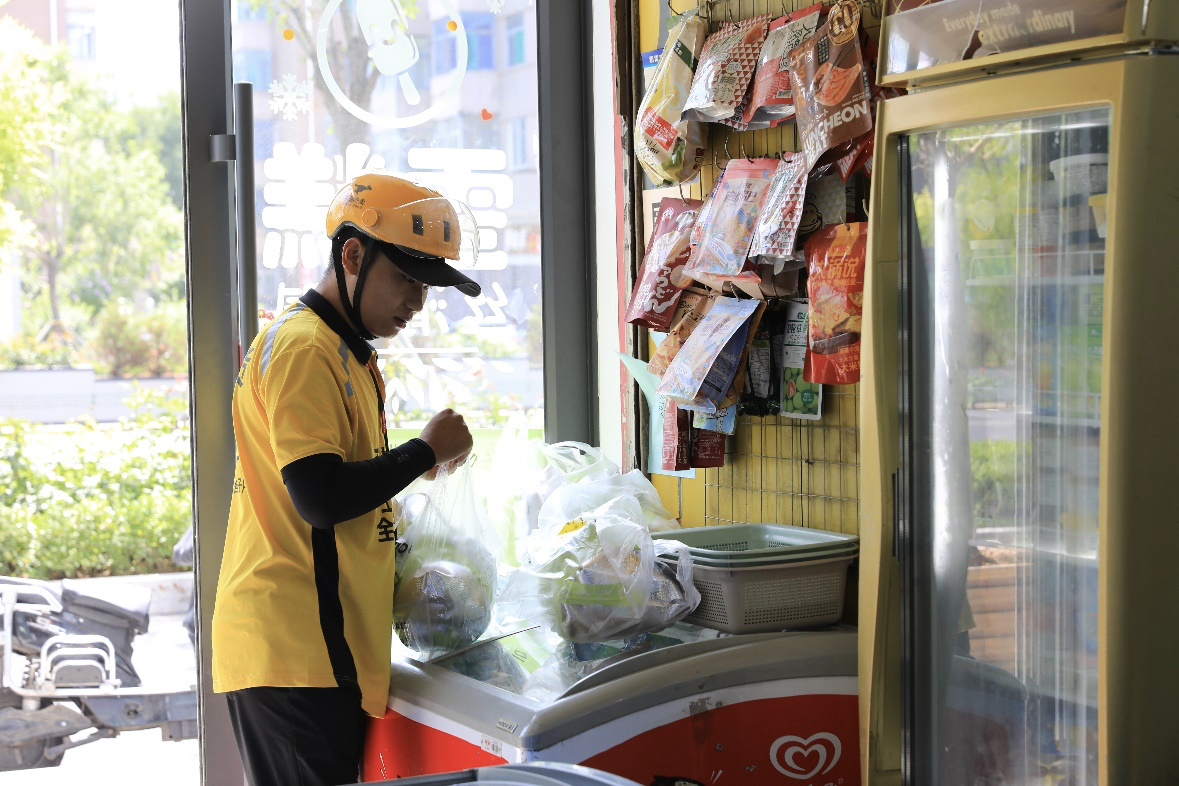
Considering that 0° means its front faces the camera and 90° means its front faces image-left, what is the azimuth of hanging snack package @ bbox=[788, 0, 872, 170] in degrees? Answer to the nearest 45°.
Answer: approximately 45°

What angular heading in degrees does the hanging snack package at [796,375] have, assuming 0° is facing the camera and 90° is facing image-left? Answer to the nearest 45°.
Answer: approximately 0°

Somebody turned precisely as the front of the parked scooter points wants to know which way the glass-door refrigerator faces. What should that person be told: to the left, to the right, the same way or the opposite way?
the opposite way

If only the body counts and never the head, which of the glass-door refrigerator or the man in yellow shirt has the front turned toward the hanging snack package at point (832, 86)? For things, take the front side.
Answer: the man in yellow shirt

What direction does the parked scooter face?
to the viewer's right

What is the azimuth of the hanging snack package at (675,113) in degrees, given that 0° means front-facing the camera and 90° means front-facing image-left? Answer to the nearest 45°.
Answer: approximately 45°
